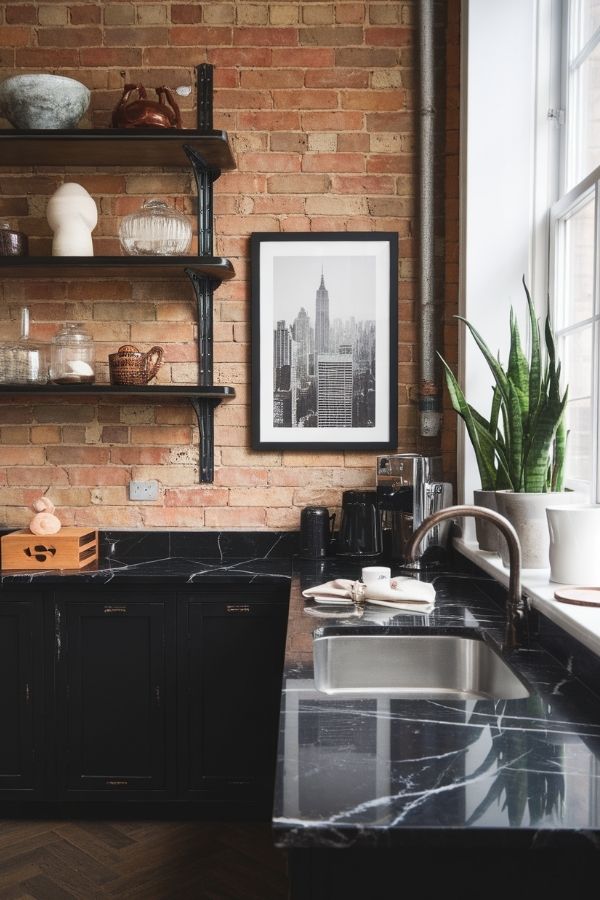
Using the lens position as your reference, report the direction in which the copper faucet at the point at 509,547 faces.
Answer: facing to the left of the viewer

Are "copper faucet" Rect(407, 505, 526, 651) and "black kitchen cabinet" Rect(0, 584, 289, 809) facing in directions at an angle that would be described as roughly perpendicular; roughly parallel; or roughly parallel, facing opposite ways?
roughly perpendicular

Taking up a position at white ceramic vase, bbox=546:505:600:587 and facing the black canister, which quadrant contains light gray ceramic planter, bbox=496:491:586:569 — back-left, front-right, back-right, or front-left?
front-right

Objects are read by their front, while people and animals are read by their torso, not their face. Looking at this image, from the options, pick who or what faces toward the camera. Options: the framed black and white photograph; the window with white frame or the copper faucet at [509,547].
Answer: the framed black and white photograph

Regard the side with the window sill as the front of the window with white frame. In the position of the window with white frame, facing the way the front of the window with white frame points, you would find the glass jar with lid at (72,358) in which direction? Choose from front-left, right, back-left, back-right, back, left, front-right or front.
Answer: front

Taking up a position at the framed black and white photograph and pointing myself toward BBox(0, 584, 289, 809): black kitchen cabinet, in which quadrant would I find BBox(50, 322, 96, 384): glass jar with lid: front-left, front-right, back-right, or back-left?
front-right

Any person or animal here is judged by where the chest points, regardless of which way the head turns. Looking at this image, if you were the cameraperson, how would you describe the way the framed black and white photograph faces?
facing the viewer

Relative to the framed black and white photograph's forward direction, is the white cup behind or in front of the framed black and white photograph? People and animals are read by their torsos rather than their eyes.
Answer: in front

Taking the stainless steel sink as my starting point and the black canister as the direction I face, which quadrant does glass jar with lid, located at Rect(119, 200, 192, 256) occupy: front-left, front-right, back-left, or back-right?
front-left

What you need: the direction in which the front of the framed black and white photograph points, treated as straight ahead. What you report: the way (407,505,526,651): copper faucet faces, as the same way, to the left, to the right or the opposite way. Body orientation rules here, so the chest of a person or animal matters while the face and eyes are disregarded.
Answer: to the right

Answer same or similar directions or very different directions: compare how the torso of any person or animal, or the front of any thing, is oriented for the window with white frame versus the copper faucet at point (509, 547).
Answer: same or similar directions

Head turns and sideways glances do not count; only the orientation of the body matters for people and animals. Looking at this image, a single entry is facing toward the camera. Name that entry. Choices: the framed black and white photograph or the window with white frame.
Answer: the framed black and white photograph

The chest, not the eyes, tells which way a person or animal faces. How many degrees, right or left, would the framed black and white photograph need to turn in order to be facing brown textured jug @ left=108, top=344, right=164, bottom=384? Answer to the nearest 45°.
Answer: approximately 90° to its right

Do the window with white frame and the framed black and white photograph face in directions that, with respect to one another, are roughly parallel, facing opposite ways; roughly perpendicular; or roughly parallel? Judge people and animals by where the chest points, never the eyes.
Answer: roughly perpendicular

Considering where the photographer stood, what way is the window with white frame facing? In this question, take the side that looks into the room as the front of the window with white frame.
facing to the left of the viewer

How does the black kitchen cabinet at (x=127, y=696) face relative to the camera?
toward the camera
